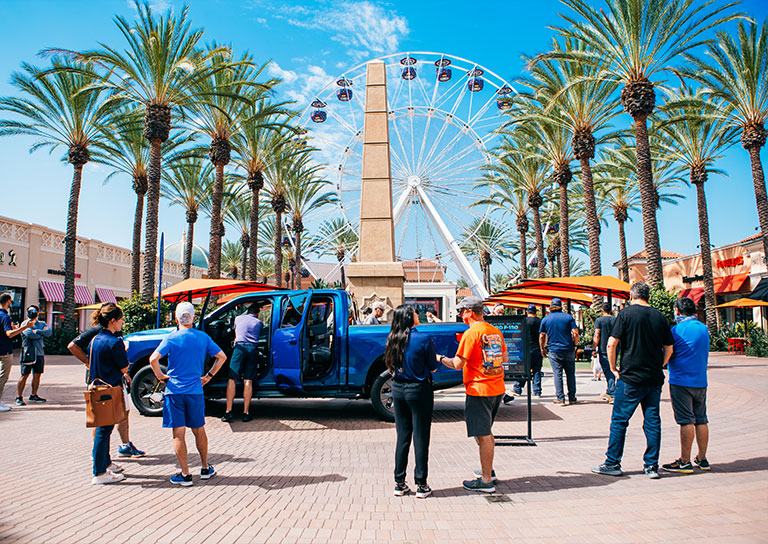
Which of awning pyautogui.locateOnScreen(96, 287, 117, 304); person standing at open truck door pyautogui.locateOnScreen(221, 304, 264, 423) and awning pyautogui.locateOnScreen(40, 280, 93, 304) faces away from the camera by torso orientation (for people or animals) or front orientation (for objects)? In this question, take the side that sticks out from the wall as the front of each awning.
the person standing at open truck door

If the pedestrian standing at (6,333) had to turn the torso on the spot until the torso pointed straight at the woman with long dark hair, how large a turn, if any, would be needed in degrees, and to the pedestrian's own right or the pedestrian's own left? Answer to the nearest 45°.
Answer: approximately 45° to the pedestrian's own right

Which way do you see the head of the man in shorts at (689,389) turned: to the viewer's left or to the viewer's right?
to the viewer's left

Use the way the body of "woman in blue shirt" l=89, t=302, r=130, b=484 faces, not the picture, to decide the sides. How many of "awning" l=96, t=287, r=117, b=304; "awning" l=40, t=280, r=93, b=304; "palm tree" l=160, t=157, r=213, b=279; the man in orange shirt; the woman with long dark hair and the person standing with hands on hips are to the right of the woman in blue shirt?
3

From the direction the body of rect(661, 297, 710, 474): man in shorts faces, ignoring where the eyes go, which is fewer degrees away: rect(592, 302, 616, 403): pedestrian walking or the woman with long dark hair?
the pedestrian walking

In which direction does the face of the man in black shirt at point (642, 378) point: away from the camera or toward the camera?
away from the camera

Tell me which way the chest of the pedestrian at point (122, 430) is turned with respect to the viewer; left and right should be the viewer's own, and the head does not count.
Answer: facing to the right of the viewer

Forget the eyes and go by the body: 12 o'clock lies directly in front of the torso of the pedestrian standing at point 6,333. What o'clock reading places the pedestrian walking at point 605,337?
the pedestrian walking at point 605,337 is roughly at 1 o'clock from the pedestrian standing at point 6,333.

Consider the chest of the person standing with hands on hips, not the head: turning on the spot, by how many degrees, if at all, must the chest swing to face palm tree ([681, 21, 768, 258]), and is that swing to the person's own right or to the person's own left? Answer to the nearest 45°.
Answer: approximately 45° to the person's own right

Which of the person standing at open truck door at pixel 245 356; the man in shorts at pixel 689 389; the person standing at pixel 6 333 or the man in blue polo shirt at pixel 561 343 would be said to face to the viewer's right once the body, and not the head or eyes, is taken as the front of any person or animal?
the person standing at pixel 6 333

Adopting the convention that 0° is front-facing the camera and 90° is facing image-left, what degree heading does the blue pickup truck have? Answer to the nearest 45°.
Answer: approximately 90°
